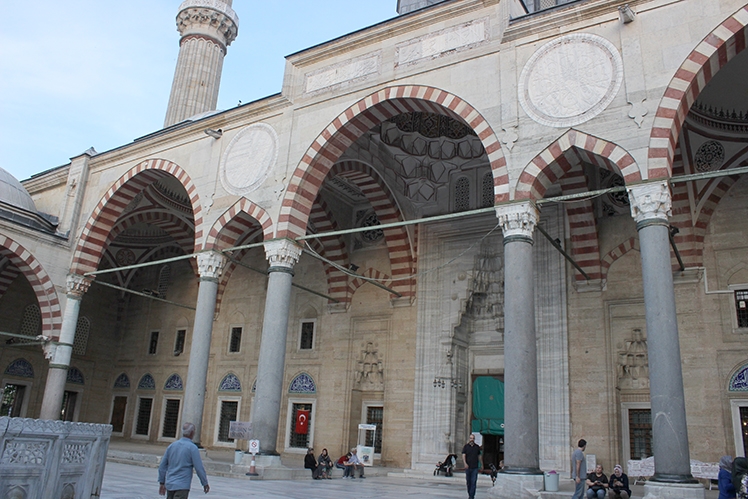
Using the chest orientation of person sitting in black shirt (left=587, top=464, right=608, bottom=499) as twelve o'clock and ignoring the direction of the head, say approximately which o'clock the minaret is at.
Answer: The minaret is roughly at 4 o'clock from the person sitting in black shirt.

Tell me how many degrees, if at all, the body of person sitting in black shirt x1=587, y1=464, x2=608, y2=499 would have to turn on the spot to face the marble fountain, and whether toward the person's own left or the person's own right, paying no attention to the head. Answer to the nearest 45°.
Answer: approximately 45° to the person's own right

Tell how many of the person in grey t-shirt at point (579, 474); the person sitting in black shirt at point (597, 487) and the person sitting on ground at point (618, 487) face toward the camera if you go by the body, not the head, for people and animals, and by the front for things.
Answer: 2

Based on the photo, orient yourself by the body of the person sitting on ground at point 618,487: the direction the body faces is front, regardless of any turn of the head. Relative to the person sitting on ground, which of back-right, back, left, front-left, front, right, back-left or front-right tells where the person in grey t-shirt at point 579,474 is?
front-right

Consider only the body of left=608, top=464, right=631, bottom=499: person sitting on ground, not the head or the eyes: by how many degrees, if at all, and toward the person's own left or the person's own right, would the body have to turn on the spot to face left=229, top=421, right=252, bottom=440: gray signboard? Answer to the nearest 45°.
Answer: approximately 90° to the person's own right
